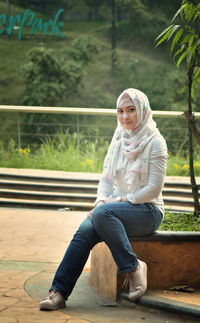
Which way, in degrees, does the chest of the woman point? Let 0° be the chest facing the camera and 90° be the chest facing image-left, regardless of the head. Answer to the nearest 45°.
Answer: approximately 45°
